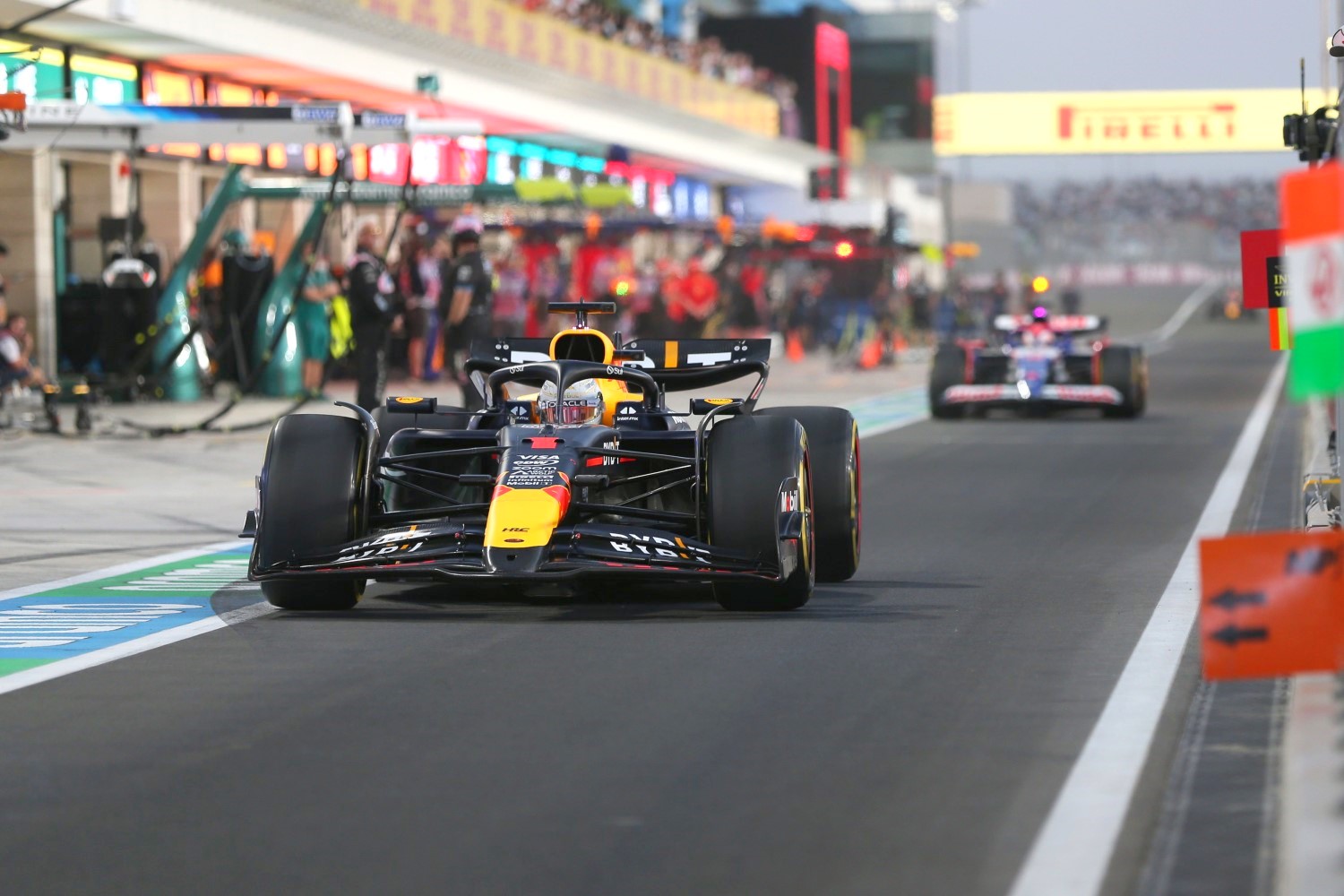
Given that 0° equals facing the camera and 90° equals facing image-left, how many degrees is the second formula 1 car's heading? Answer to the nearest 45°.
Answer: approximately 0°

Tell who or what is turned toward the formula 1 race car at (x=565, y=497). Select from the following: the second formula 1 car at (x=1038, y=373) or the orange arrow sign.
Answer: the second formula 1 car

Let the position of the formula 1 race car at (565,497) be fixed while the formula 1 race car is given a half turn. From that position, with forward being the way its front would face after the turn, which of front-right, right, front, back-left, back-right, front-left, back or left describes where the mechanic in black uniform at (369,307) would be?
front

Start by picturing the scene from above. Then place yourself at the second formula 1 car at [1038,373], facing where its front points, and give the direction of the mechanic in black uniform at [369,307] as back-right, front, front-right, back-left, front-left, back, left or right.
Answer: front-right

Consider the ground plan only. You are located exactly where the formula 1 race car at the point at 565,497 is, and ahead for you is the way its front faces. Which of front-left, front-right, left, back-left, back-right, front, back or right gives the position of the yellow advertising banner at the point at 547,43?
back

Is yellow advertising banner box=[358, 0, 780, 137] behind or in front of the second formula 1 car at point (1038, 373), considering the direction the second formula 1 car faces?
behind

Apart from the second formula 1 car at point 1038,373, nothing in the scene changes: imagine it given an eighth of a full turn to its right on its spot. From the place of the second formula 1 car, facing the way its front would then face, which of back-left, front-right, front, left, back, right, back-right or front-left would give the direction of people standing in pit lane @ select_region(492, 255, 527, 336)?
right

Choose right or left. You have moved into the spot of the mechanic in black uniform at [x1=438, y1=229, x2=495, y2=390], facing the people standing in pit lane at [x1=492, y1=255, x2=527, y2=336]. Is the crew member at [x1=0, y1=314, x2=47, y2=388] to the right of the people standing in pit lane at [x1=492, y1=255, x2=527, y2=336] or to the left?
left

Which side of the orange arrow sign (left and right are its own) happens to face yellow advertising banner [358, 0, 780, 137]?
back
